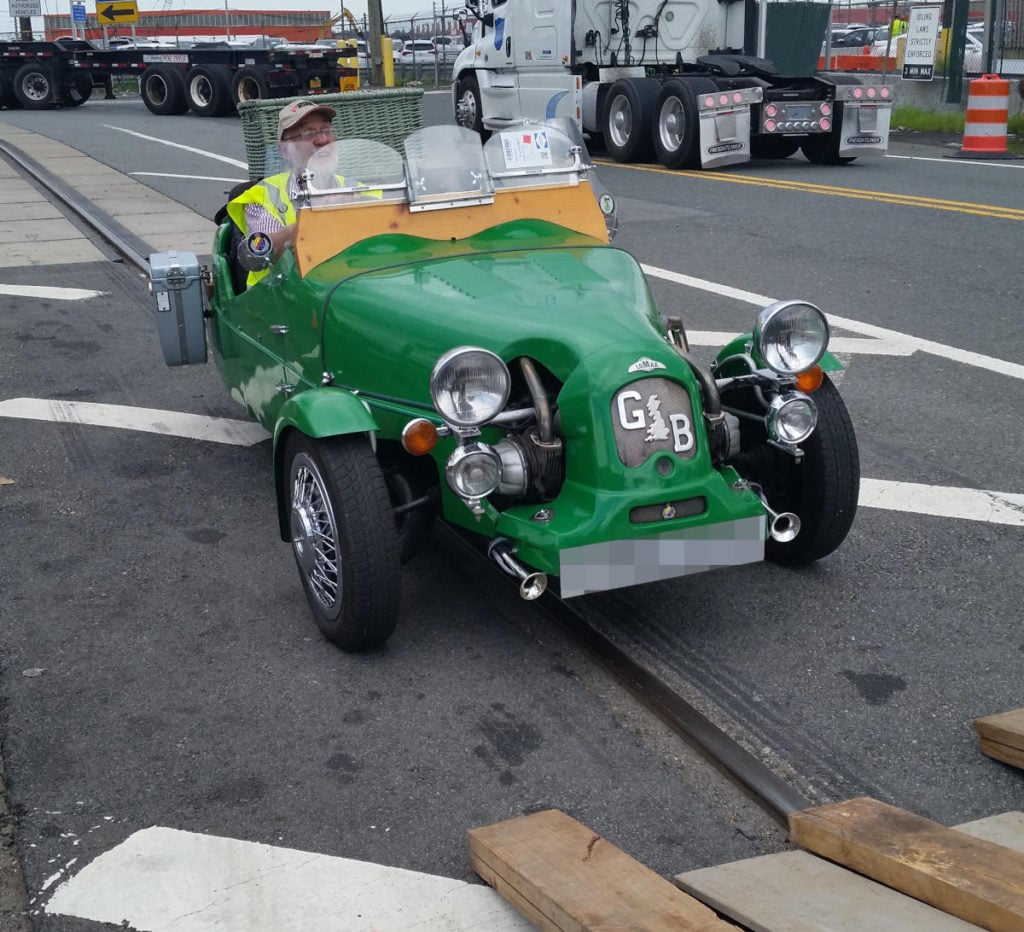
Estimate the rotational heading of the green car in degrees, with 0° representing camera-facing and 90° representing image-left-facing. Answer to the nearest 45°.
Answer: approximately 315°

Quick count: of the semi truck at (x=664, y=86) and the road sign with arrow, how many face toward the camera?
1

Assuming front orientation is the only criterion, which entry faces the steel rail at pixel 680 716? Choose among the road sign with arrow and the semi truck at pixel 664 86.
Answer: the road sign with arrow

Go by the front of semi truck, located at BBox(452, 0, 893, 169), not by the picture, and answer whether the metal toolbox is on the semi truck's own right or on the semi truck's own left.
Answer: on the semi truck's own left

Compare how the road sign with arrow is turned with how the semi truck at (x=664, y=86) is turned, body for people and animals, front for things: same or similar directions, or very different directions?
very different directions

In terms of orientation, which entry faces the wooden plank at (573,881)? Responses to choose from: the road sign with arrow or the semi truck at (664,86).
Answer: the road sign with arrow

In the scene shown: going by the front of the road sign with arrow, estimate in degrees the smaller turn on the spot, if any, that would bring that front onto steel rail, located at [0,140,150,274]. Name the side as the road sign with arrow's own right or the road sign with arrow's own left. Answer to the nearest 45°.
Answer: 0° — it already faces it

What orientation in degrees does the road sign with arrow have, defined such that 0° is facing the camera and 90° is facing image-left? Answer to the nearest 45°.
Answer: approximately 0°

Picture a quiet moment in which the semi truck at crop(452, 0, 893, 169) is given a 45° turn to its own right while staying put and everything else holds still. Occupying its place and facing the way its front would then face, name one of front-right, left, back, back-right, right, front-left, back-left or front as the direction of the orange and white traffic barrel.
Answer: right
